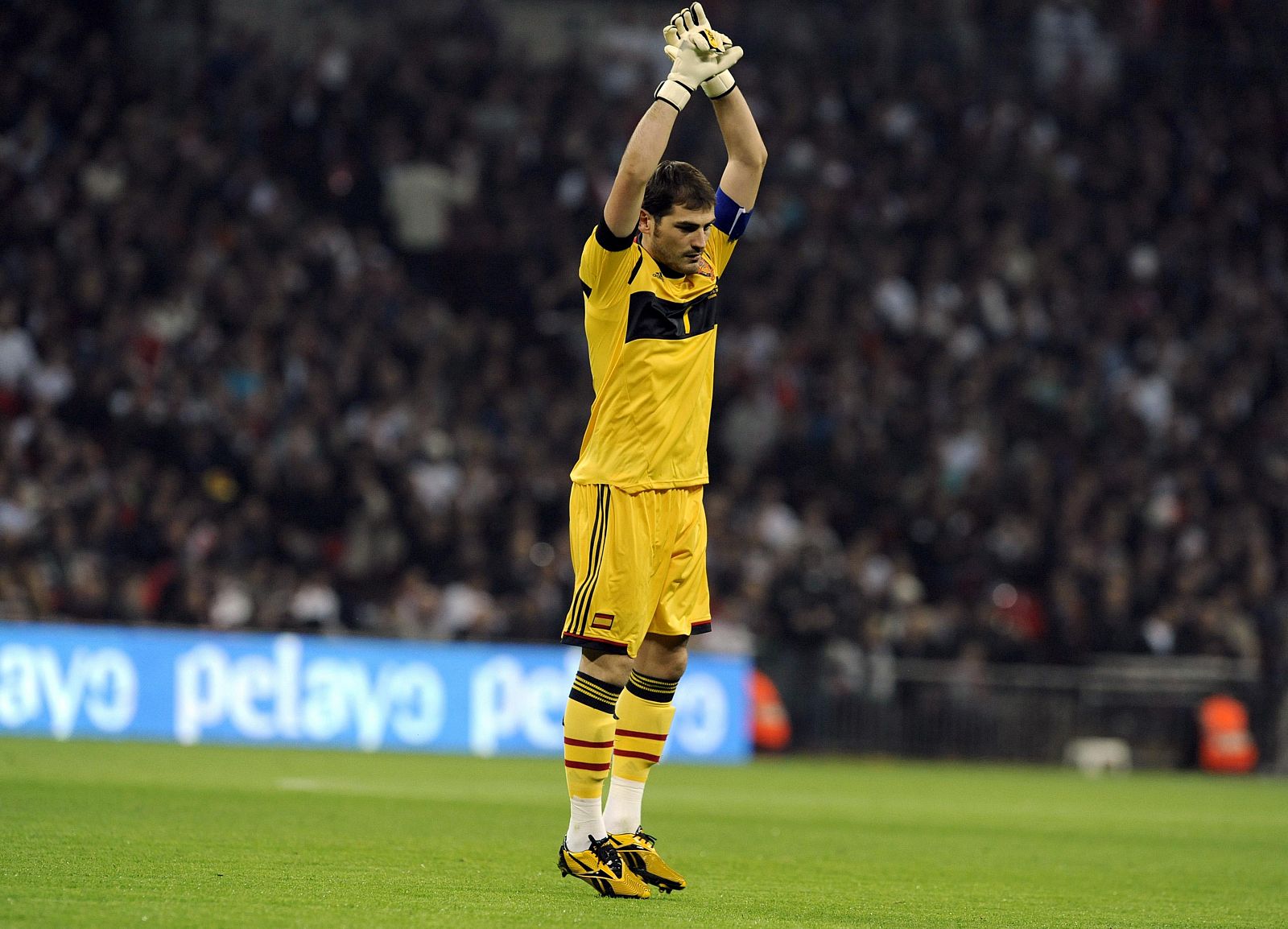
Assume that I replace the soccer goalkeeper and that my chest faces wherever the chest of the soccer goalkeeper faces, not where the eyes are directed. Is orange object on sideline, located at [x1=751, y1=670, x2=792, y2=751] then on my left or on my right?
on my left

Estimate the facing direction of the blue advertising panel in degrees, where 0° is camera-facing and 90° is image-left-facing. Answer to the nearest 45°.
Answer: approximately 0°

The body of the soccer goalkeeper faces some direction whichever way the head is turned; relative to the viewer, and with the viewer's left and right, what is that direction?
facing the viewer and to the right of the viewer

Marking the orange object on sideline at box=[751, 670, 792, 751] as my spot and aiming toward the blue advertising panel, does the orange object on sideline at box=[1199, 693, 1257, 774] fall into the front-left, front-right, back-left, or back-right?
back-left

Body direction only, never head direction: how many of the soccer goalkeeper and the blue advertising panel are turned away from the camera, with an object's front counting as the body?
0

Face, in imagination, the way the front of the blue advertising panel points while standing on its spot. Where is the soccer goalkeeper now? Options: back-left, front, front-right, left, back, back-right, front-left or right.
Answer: front

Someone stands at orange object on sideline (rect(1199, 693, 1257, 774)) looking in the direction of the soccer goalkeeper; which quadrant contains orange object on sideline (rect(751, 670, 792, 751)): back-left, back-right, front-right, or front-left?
front-right

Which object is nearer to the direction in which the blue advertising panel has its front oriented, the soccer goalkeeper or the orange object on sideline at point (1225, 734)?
the soccer goalkeeper

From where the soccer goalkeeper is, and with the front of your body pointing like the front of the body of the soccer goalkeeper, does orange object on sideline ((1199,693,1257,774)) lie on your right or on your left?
on your left

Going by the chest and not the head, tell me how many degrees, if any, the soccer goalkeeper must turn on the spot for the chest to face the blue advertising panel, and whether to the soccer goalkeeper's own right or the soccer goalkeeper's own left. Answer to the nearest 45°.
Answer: approximately 135° to the soccer goalkeeper's own left
